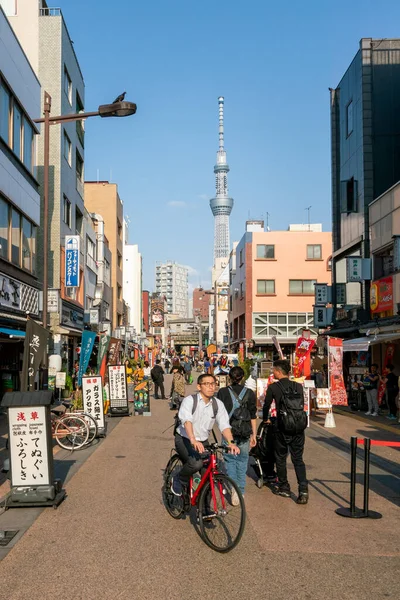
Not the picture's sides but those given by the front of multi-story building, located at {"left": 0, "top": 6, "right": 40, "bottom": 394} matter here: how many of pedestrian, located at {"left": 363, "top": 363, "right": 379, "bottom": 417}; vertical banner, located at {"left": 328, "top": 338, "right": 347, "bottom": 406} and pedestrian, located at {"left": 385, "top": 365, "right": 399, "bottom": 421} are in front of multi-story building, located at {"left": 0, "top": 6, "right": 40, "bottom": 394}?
3

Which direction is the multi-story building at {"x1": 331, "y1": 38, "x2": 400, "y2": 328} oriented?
to the viewer's left

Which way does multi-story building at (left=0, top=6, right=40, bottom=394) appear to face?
to the viewer's right

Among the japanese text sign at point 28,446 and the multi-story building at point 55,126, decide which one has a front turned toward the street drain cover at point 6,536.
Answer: the japanese text sign

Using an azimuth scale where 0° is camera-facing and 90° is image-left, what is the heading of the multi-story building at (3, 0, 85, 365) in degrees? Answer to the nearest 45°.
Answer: approximately 270°

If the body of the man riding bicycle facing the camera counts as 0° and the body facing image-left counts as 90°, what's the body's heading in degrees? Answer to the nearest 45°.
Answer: approximately 315°

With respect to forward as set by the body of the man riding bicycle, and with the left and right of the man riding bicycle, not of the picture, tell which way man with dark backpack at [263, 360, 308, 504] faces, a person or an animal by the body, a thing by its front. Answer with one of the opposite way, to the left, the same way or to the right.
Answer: the opposite way

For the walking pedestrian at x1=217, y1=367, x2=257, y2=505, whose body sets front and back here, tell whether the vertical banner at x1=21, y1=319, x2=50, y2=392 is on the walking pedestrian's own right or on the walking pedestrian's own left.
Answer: on the walking pedestrian's own left

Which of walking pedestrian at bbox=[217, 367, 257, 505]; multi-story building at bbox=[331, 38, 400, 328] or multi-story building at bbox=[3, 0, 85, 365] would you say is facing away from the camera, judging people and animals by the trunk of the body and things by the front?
the walking pedestrian

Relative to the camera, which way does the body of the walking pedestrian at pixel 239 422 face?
away from the camera

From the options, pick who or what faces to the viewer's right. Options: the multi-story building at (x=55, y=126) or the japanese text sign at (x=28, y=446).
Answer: the multi-story building
